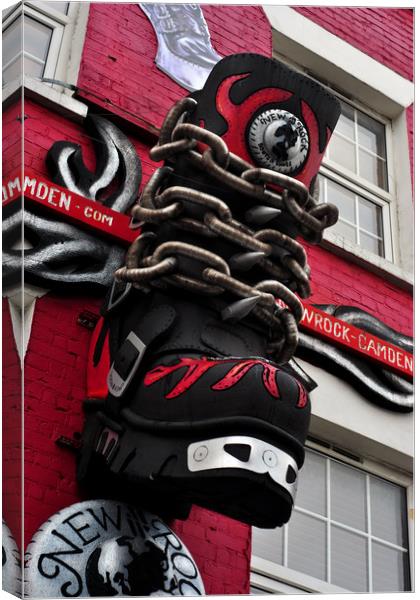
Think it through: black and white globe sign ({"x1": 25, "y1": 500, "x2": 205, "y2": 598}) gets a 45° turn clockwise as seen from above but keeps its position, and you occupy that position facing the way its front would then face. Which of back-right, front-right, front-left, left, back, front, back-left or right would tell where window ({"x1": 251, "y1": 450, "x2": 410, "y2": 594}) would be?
back

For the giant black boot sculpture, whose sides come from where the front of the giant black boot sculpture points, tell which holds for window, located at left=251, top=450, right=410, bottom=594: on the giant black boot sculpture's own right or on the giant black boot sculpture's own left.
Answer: on the giant black boot sculpture's own left

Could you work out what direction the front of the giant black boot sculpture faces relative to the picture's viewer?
facing the viewer and to the right of the viewer

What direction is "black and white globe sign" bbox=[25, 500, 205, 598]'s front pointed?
toward the camera

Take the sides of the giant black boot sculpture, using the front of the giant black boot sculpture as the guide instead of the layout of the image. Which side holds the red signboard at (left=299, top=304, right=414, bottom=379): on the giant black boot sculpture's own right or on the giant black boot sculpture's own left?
on the giant black boot sculpture's own left

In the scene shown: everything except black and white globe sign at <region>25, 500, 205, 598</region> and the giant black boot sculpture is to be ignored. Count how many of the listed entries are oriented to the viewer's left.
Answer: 0
